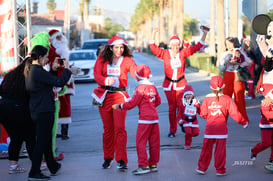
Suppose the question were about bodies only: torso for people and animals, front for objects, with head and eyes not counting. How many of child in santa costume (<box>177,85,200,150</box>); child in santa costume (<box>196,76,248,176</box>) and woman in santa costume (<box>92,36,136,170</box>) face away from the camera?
1

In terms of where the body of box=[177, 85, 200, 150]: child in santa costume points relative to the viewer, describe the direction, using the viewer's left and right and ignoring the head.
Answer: facing the viewer

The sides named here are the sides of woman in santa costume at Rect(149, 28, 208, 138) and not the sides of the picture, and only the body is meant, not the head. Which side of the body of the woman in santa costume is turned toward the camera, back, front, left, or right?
front

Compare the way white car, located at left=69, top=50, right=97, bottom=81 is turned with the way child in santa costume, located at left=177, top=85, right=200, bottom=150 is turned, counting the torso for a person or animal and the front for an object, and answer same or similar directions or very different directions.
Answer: same or similar directions

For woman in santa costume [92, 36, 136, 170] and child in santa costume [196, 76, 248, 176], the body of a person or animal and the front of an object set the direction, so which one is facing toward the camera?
the woman in santa costume

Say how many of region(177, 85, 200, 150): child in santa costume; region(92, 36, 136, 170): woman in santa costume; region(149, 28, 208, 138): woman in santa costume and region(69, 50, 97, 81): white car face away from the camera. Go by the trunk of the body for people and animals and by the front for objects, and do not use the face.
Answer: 0

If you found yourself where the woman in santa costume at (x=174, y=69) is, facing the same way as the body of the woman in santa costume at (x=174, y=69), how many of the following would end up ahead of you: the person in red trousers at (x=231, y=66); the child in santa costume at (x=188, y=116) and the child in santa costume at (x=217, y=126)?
2

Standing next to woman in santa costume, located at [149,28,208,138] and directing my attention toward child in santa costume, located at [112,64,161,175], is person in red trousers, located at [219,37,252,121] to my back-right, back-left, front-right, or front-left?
back-left

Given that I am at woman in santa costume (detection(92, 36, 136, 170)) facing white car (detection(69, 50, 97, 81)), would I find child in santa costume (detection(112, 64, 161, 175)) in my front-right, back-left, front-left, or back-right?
back-right

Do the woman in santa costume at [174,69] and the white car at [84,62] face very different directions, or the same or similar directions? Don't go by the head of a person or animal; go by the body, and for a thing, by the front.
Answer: same or similar directions

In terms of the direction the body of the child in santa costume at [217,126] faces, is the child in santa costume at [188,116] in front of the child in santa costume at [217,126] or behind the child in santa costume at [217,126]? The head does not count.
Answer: in front

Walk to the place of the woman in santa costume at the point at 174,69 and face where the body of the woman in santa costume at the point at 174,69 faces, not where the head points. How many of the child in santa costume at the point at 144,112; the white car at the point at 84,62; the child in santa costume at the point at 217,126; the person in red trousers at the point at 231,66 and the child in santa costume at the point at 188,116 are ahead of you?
3

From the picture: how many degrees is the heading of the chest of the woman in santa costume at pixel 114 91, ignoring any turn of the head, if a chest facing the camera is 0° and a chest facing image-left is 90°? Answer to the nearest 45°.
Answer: approximately 0°
